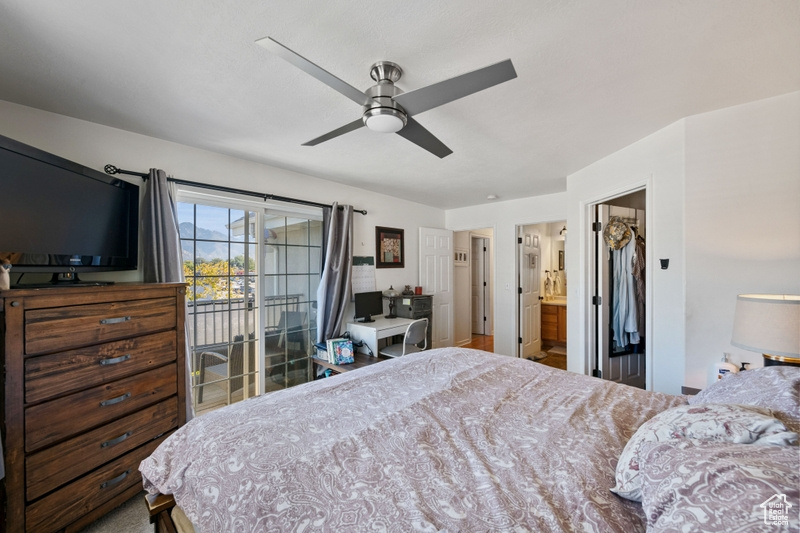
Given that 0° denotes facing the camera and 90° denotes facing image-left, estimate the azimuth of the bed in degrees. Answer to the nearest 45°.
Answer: approximately 135°

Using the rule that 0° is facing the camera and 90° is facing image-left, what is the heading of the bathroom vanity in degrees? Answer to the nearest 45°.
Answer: approximately 45°

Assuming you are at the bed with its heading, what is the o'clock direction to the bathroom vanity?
The bathroom vanity is roughly at 2 o'clock from the bed.

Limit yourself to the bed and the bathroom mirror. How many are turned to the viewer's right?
0

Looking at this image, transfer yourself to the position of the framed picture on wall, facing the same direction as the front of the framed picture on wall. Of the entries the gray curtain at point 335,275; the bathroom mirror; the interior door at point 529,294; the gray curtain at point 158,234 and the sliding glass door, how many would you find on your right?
3

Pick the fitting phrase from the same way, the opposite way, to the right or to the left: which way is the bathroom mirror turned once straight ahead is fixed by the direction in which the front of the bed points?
to the left

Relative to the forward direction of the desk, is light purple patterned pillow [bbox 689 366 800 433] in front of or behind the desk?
in front

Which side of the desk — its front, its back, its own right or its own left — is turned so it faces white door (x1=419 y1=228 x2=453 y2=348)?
left

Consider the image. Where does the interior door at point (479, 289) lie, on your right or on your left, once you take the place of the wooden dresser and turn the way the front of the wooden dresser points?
on your left

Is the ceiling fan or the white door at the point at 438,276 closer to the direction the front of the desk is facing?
the ceiling fan

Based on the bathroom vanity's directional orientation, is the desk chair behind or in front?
in front

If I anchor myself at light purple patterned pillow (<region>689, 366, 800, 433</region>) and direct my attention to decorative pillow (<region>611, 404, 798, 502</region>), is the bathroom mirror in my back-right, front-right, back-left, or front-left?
back-right

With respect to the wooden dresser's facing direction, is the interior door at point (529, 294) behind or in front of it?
in front
